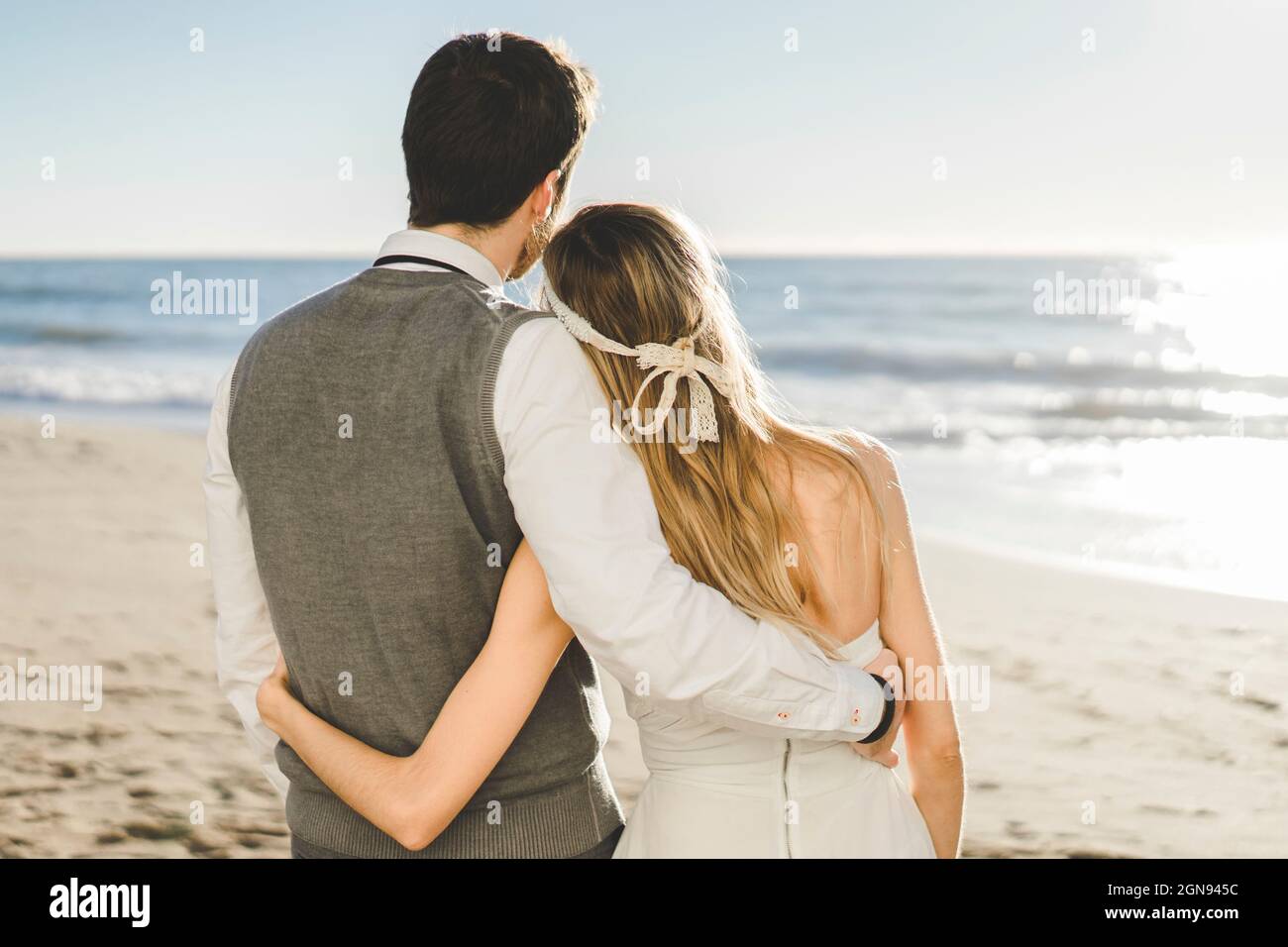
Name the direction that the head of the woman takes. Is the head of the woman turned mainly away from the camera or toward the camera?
away from the camera

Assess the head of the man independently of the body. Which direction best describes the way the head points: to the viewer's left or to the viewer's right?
to the viewer's right

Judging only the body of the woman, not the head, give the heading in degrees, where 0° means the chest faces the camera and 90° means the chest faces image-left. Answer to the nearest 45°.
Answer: approximately 180°
